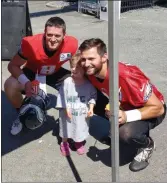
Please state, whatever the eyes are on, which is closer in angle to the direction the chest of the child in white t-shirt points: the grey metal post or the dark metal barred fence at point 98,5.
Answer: the grey metal post

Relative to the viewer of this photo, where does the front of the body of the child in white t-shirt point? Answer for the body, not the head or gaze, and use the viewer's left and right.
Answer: facing the viewer

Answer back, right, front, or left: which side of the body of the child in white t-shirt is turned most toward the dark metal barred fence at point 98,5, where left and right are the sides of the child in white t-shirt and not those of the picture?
back
